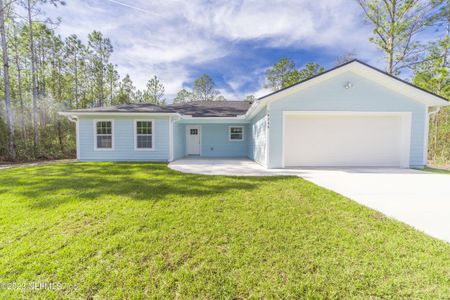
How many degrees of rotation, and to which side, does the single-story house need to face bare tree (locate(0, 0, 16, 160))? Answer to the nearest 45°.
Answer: approximately 90° to its right

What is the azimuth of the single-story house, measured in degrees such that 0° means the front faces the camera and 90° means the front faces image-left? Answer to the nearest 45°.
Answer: approximately 0°
